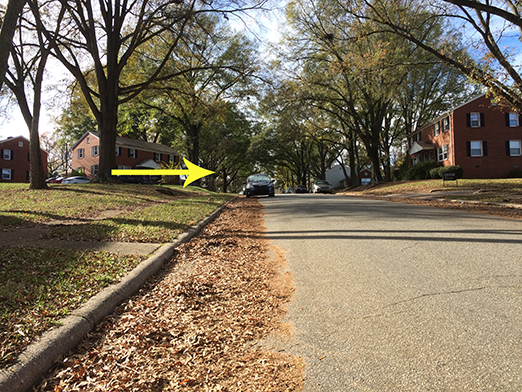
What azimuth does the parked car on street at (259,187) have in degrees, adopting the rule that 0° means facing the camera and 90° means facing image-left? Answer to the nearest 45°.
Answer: approximately 0°

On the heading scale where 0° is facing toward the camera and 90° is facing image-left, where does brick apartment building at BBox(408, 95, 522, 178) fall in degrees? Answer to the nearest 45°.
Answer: approximately 90°

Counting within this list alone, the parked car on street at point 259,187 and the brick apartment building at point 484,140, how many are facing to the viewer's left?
1

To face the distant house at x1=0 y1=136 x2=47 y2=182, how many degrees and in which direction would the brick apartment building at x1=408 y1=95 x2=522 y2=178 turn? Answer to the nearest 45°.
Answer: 0° — it already faces it

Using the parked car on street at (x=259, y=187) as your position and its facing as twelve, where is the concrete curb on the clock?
The concrete curb is roughly at 12 o'clock from the parked car on street.

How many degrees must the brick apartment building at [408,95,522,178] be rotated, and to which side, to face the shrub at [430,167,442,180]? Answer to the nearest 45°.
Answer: approximately 45° to its left

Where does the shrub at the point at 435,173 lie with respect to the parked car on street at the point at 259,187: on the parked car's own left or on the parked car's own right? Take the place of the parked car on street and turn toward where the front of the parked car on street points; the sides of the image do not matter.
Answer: on the parked car's own left

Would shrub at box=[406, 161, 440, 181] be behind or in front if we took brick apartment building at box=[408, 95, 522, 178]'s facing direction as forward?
in front
